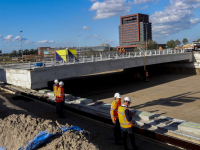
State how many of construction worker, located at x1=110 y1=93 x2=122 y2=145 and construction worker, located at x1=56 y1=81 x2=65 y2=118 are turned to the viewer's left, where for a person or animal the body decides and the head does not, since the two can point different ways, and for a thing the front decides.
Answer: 0
